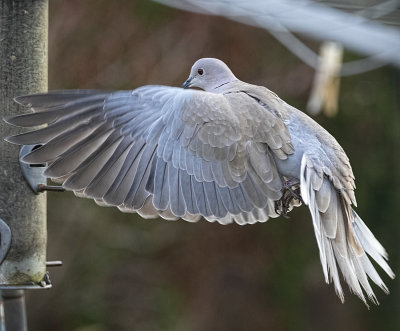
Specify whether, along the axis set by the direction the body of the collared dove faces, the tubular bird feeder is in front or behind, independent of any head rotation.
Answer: in front

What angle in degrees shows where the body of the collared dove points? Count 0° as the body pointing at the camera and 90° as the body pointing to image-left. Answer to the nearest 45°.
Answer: approximately 90°
